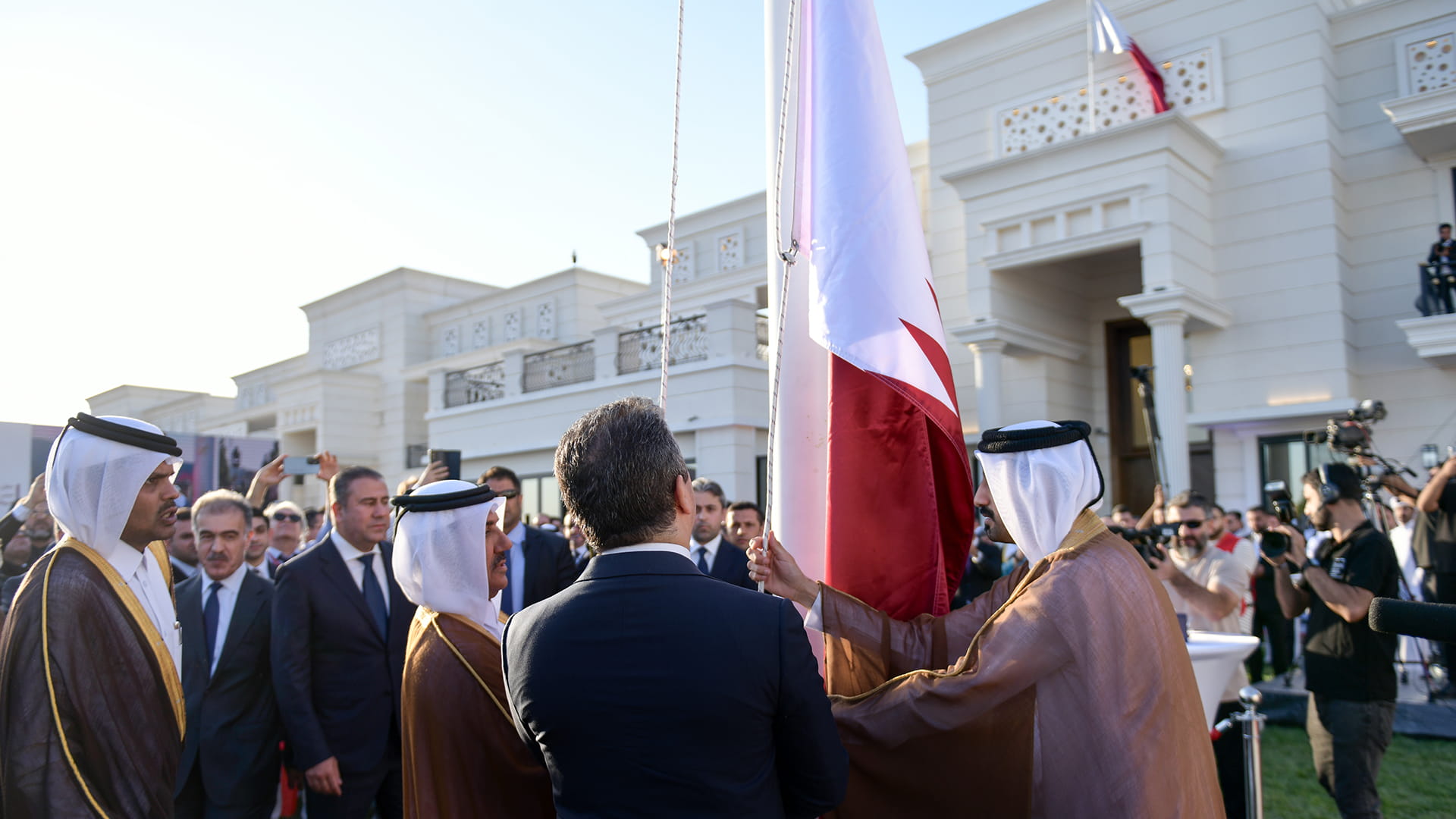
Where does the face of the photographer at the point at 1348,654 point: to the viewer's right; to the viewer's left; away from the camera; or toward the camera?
to the viewer's left

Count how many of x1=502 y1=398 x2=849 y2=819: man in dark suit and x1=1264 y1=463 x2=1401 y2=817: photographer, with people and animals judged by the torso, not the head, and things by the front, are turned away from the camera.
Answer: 1

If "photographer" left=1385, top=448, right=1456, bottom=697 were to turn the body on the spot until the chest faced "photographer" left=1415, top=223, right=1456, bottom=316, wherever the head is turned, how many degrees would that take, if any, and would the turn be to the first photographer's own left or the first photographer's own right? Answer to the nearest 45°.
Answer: approximately 90° to the first photographer's own right

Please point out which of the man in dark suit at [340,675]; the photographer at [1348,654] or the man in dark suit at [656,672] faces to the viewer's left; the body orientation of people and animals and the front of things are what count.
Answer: the photographer

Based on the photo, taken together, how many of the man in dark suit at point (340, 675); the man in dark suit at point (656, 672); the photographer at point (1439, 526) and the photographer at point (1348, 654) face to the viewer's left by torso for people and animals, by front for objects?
2

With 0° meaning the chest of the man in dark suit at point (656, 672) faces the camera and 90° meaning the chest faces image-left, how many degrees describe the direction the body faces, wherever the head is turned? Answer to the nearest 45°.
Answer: approximately 180°

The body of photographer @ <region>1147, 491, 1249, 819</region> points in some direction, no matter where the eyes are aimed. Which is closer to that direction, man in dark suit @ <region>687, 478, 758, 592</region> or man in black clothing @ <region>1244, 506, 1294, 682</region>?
the man in dark suit

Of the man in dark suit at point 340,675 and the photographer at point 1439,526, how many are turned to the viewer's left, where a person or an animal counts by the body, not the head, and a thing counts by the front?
1

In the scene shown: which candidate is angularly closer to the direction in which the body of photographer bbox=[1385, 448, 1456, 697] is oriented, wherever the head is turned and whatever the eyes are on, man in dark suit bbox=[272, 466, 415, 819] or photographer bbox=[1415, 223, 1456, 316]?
the man in dark suit

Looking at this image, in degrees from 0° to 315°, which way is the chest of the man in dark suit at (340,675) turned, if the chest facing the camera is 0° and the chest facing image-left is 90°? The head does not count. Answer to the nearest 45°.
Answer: approximately 315°

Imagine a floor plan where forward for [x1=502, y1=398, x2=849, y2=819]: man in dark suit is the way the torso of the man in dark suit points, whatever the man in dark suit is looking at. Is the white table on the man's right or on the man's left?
on the man's right

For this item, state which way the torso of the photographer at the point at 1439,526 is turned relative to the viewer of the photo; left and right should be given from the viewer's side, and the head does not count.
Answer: facing to the left of the viewer

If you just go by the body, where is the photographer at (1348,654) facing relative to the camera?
to the viewer's left

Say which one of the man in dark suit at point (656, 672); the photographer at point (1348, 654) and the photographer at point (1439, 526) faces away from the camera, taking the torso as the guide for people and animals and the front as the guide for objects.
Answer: the man in dark suit

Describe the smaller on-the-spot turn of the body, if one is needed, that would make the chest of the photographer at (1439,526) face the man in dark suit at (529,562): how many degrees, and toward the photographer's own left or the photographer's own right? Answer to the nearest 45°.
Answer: approximately 45° to the photographer's own left
